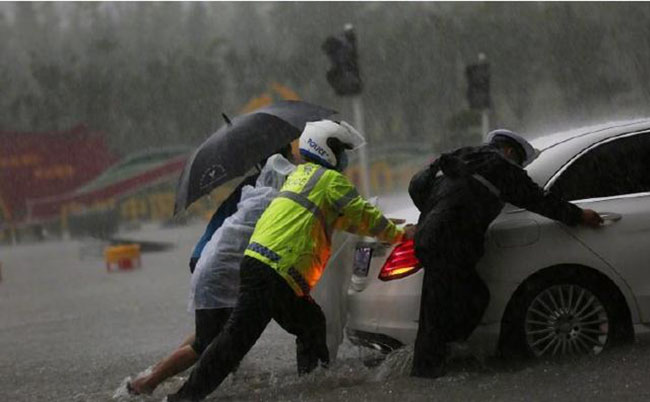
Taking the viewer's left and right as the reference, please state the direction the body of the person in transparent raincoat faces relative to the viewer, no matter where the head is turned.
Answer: facing to the right of the viewer

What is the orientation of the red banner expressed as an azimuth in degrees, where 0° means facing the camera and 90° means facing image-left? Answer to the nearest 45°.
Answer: approximately 0°

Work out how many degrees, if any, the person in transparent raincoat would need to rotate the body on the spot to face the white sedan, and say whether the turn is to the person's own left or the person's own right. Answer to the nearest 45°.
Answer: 0° — they already face it

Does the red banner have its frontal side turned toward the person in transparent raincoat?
yes

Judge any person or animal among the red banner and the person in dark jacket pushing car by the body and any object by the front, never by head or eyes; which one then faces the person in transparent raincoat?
the red banner
